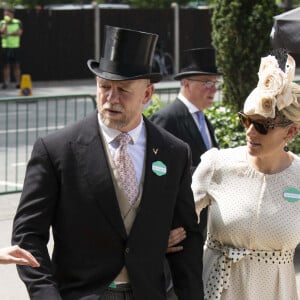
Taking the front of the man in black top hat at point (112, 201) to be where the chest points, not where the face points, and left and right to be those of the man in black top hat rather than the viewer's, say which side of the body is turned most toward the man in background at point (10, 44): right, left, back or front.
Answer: back

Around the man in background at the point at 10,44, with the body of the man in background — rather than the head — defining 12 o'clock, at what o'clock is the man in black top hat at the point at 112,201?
The man in black top hat is roughly at 12 o'clock from the man in background.

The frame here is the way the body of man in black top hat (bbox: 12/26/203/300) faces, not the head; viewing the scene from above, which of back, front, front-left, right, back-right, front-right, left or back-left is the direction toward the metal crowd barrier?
back

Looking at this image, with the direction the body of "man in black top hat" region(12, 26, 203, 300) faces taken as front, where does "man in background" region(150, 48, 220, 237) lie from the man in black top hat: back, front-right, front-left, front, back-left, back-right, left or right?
back

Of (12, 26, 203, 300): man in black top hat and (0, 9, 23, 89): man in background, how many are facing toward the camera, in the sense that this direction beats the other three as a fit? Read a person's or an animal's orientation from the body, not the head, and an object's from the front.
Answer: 2

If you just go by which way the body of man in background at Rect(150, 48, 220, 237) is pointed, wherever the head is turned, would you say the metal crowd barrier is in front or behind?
behind

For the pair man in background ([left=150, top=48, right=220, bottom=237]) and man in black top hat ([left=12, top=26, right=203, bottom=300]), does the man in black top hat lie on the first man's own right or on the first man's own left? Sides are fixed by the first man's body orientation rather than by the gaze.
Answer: on the first man's own right

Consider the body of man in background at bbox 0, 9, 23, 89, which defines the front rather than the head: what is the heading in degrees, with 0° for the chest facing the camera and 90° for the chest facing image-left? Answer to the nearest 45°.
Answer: approximately 0°

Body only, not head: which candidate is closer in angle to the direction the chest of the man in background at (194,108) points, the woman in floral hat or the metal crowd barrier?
the woman in floral hat
